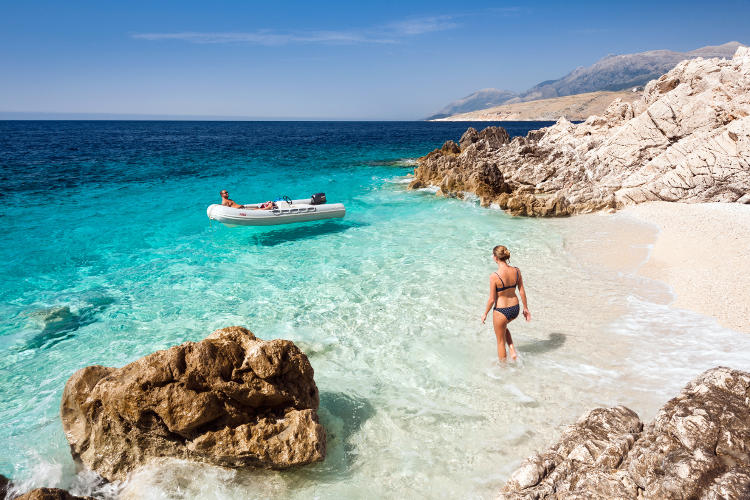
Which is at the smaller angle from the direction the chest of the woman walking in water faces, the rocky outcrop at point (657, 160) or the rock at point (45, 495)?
the rocky outcrop

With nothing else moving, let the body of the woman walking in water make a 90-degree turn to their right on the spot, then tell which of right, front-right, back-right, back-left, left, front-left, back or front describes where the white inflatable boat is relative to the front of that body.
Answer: left

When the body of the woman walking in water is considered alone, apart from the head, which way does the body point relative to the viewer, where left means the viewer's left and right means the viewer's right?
facing away from the viewer and to the left of the viewer

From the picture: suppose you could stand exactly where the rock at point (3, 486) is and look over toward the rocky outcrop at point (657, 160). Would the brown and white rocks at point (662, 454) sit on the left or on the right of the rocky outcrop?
right

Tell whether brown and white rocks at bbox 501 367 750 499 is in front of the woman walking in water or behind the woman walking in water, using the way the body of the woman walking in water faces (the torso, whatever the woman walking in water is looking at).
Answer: behind

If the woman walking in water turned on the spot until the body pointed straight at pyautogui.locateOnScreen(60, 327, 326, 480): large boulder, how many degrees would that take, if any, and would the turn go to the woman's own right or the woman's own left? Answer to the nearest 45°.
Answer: approximately 90° to the woman's own left

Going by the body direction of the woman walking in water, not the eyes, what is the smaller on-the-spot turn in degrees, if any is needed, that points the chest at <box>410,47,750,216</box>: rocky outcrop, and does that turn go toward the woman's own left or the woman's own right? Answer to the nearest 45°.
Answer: approximately 45° to the woman's own right

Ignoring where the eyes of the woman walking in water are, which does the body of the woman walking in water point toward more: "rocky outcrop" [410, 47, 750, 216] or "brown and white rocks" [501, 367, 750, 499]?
the rocky outcrop

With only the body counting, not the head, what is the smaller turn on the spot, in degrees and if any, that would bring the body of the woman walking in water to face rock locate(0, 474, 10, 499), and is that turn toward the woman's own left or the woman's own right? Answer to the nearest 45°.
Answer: approximately 90° to the woman's own left

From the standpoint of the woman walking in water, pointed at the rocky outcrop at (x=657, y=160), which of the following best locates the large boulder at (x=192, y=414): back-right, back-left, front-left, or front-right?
back-left

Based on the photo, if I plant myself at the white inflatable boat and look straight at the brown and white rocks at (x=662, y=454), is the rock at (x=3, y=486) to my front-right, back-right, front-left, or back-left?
front-right
